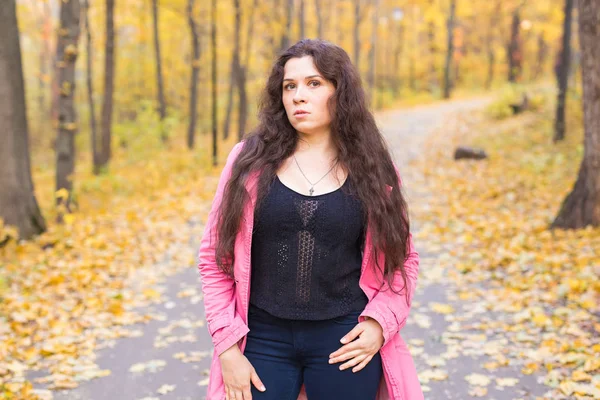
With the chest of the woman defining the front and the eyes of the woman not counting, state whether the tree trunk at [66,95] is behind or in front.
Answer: behind

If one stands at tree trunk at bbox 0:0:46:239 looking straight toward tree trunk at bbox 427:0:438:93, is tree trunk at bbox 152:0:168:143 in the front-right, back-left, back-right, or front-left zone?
front-left

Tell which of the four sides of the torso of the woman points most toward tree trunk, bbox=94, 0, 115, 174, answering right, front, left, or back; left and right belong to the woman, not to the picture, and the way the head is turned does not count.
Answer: back

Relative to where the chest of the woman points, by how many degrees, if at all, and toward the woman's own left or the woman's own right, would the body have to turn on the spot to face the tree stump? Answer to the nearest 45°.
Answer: approximately 180°

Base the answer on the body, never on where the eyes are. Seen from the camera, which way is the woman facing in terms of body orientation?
toward the camera

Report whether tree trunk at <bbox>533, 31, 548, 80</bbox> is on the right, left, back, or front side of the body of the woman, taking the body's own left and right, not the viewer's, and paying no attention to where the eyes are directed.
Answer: back

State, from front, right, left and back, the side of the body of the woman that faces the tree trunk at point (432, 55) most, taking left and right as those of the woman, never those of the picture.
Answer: back

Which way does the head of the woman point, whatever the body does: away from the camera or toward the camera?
toward the camera

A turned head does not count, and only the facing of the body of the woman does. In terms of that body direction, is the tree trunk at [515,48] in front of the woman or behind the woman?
behind
